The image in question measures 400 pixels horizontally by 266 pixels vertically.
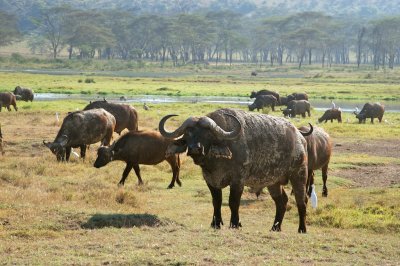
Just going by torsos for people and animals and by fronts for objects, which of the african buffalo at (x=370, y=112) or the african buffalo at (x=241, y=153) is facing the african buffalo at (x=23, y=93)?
the african buffalo at (x=370, y=112)

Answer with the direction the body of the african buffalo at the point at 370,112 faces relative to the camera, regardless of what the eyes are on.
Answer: to the viewer's left

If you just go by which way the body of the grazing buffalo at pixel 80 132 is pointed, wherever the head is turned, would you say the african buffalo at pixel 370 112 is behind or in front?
behind

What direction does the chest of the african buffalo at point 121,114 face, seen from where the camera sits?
to the viewer's left

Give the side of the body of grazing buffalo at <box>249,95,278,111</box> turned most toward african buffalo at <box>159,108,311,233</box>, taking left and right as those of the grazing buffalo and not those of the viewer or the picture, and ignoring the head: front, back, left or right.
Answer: left

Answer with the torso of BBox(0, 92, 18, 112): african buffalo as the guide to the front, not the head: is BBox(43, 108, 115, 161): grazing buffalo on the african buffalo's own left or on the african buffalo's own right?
on the african buffalo's own left

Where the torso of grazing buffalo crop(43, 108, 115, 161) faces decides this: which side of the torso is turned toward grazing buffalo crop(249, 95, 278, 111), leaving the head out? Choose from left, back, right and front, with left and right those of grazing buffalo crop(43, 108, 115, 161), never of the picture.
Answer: back

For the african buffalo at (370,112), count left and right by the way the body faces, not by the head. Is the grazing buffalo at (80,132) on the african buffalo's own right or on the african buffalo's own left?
on the african buffalo's own left

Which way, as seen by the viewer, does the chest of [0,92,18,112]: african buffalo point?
to the viewer's left

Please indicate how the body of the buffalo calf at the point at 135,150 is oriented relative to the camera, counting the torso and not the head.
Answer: to the viewer's left

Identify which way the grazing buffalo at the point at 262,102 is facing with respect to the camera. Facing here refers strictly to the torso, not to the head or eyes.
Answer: to the viewer's left
